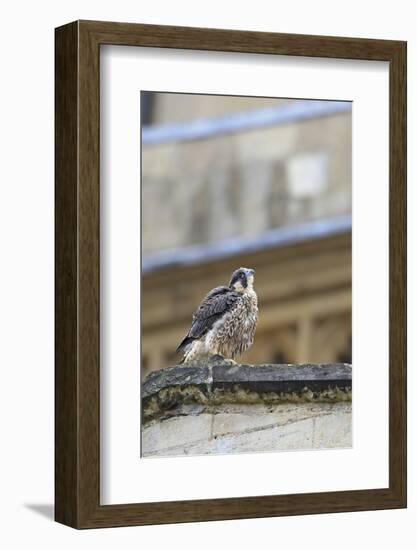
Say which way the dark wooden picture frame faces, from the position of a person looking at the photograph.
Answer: facing the viewer and to the right of the viewer
